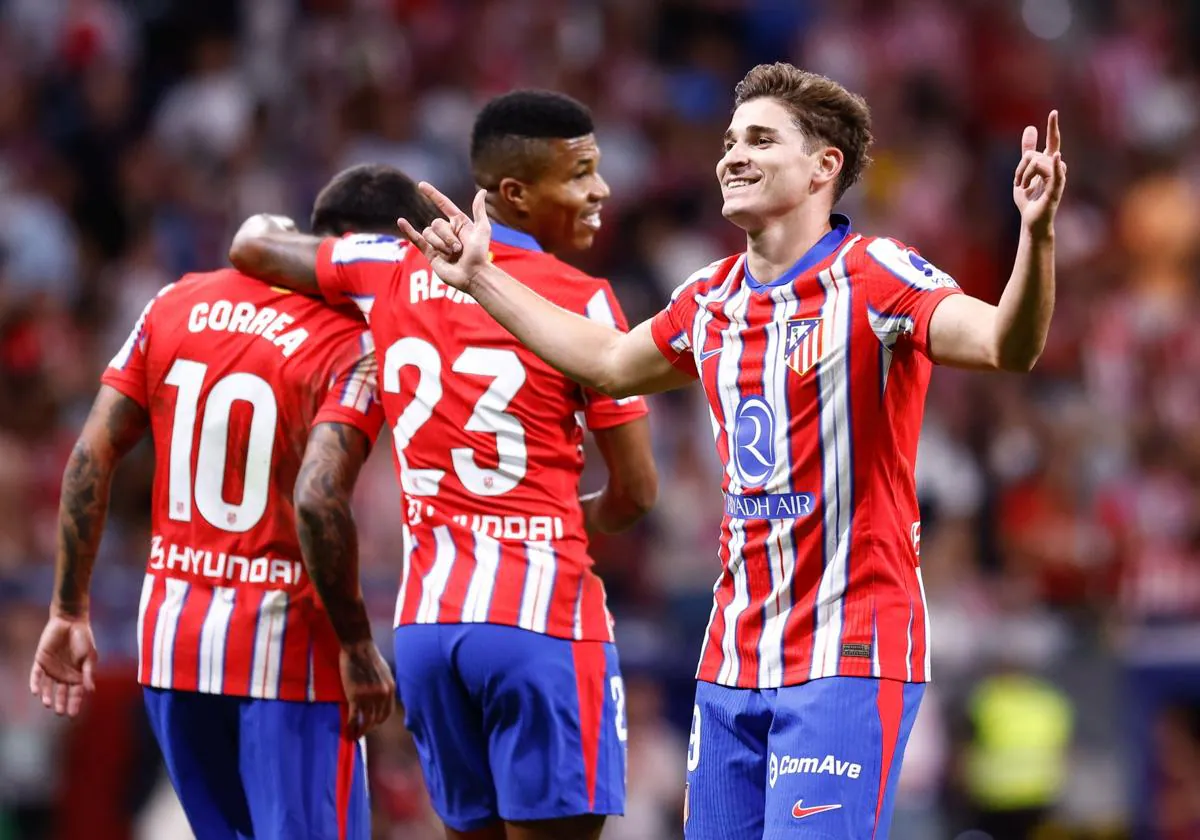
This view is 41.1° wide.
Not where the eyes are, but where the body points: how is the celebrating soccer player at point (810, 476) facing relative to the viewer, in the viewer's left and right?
facing the viewer and to the left of the viewer

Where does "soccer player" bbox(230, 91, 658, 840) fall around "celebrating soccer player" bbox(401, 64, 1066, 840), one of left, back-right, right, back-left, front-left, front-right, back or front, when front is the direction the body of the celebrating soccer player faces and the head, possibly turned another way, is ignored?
right

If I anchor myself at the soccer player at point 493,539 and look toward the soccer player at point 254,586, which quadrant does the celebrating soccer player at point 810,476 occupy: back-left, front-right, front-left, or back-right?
back-left

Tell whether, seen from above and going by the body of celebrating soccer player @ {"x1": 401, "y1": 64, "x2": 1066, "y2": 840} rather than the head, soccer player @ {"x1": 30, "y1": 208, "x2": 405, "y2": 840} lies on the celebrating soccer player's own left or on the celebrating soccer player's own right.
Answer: on the celebrating soccer player's own right
